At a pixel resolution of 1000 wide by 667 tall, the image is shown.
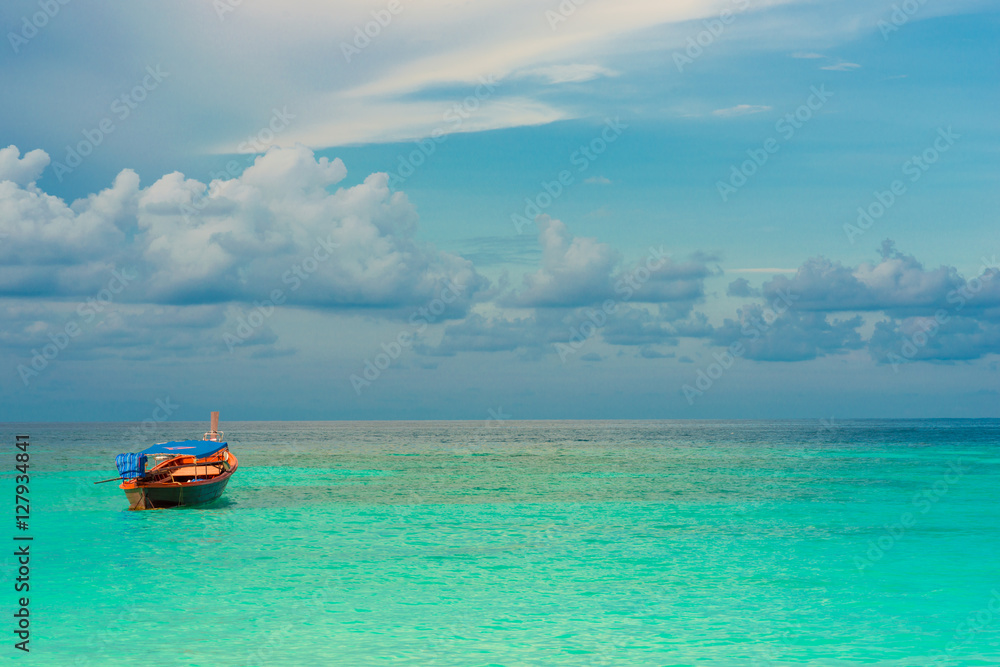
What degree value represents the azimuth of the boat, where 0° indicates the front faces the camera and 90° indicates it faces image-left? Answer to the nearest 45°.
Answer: approximately 225°
